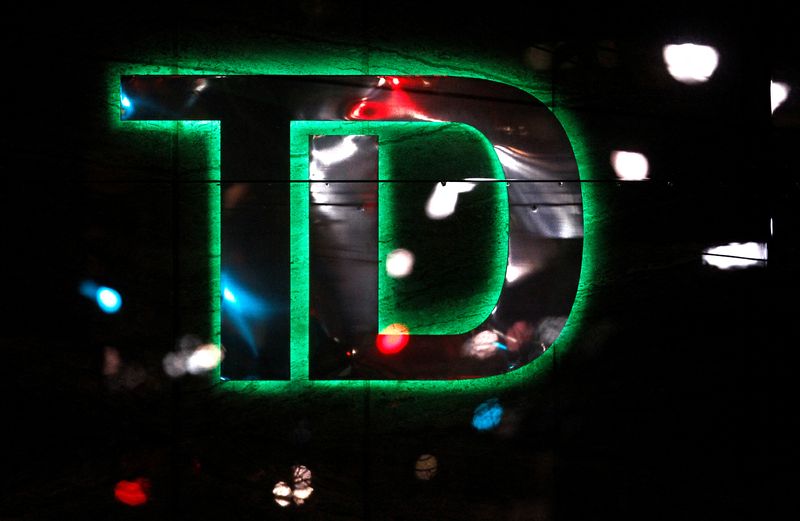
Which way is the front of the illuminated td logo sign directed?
toward the camera
